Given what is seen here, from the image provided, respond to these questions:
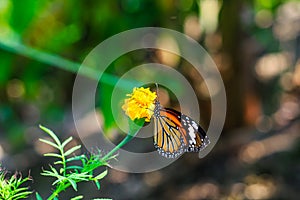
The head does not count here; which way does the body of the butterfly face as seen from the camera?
to the viewer's left

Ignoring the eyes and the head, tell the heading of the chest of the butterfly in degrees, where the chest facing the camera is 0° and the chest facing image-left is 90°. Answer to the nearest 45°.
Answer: approximately 90°
